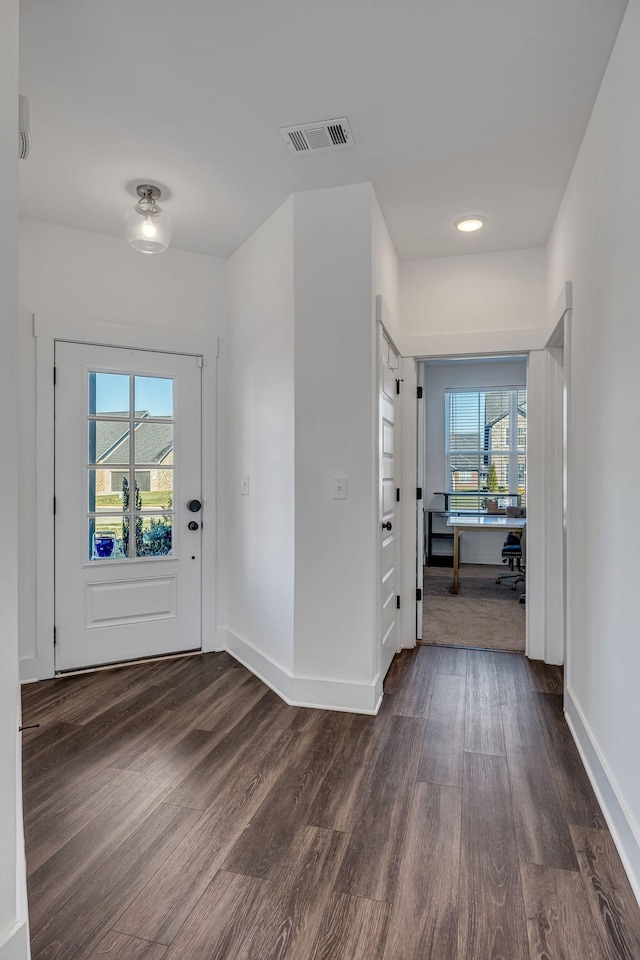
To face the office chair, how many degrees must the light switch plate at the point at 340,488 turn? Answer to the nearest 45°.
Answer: approximately 135° to its left

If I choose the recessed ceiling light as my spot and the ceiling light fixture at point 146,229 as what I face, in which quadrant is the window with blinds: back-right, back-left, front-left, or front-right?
back-right

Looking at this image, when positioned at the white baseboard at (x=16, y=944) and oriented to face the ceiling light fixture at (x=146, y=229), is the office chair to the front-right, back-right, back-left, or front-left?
front-right

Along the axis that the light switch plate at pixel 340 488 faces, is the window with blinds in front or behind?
behind

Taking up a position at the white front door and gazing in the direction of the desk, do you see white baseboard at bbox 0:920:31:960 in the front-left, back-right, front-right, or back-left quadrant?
back-right

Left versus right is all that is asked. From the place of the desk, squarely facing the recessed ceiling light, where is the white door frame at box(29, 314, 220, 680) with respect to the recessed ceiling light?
right

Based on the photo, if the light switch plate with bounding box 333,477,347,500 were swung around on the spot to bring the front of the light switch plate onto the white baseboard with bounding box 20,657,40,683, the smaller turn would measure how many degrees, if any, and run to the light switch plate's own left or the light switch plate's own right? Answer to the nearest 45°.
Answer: approximately 90° to the light switch plate's own right

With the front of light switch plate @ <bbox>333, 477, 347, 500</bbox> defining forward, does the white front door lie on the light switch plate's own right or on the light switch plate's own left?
on the light switch plate's own right

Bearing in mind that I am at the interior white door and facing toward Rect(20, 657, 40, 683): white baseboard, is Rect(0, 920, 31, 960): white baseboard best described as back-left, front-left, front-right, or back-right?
front-left

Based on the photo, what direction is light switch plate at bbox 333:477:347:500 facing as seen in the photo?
toward the camera
